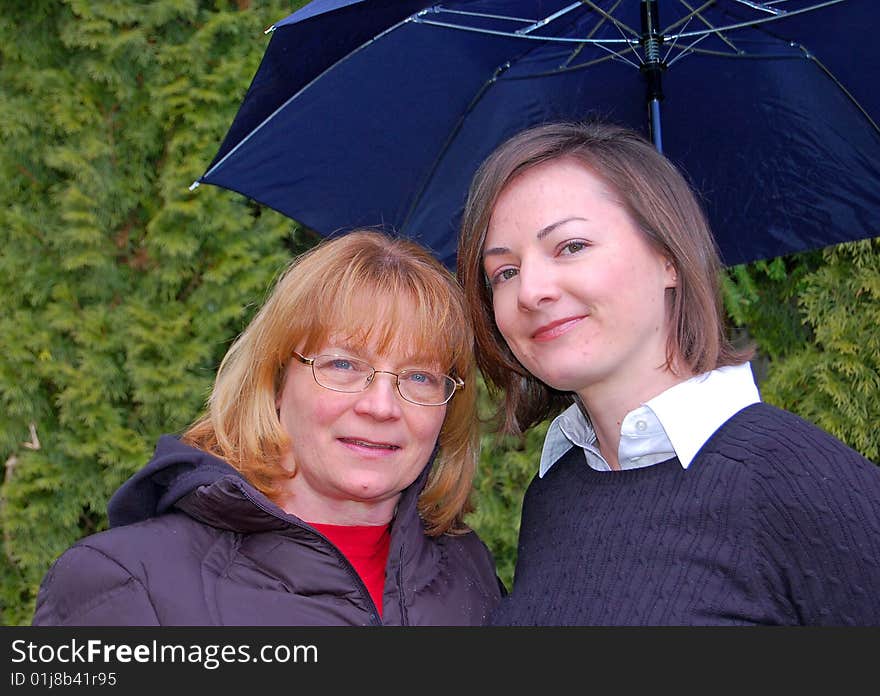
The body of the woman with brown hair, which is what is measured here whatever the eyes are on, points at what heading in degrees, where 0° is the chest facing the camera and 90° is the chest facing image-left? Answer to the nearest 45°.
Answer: approximately 45°

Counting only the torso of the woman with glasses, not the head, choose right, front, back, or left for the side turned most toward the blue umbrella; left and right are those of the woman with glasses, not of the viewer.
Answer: left

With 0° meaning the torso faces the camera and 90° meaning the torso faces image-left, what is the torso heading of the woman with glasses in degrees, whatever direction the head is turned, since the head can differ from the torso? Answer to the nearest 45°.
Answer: approximately 315°

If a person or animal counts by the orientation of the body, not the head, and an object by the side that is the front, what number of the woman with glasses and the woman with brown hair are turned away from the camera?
0
